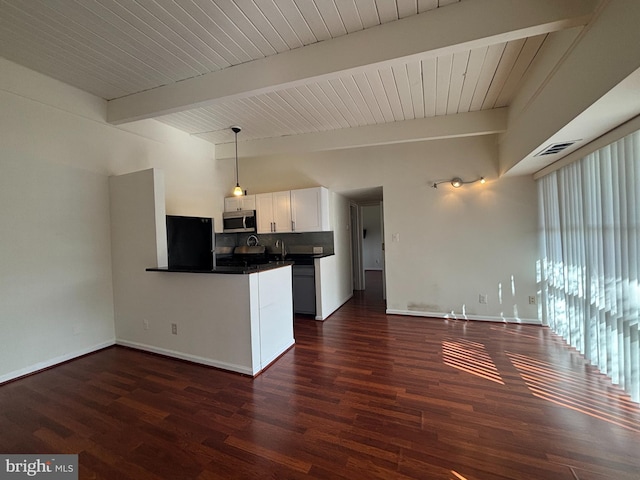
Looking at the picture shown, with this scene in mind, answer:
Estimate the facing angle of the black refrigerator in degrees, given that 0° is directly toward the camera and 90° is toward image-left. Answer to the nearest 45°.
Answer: approximately 0°

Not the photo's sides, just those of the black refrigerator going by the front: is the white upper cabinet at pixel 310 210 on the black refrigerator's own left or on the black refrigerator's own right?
on the black refrigerator's own left

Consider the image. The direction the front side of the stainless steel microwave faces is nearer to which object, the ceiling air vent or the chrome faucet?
the ceiling air vent

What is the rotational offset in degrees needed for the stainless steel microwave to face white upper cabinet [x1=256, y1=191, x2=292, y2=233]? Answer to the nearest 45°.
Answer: approximately 45° to its left
